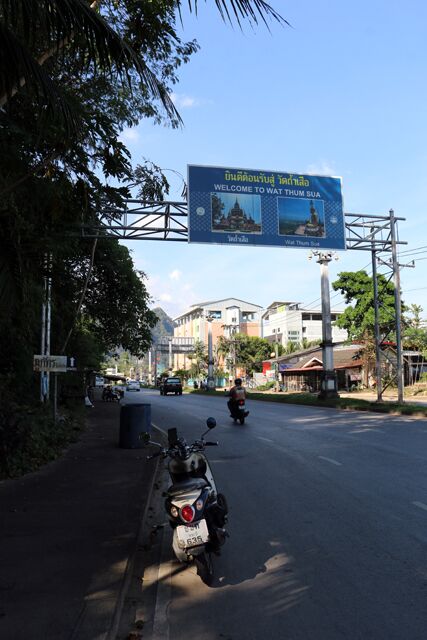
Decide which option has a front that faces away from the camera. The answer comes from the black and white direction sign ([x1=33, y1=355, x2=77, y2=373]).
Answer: the black and white scooter

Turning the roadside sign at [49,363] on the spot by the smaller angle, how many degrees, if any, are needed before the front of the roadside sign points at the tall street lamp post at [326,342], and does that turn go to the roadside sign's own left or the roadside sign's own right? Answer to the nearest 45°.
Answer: approximately 135° to the roadside sign's own left

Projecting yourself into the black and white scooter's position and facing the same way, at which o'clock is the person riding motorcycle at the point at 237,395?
The person riding motorcycle is roughly at 12 o'clock from the black and white scooter.

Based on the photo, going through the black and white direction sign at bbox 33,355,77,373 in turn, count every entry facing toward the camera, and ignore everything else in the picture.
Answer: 1

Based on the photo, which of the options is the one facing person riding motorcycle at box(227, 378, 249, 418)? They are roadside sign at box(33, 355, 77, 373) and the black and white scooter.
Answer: the black and white scooter

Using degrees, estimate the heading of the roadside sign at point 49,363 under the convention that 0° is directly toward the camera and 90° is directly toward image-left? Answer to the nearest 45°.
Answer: approximately 0°

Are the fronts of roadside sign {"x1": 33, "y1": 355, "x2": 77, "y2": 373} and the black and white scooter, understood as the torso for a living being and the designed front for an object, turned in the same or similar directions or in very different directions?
very different directions

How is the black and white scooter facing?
away from the camera
